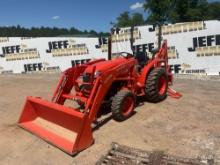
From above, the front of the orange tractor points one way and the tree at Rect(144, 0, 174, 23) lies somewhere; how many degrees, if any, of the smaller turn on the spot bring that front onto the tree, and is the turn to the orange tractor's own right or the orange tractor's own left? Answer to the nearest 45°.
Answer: approximately 135° to the orange tractor's own right

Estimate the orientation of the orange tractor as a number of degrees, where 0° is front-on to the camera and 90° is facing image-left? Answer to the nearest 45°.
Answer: approximately 45°
